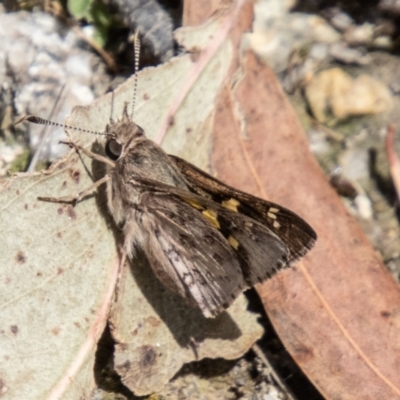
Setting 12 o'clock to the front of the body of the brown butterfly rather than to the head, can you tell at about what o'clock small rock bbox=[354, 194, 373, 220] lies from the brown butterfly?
The small rock is roughly at 3 o'clock from the brown butterfly.

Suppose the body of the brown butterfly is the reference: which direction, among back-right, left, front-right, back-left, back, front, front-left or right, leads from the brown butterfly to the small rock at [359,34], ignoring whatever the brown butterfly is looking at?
right

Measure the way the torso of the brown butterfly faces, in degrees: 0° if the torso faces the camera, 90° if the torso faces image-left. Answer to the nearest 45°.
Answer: approximately 135°

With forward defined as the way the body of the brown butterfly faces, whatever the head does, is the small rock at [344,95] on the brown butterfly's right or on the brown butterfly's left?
on the brown butterfly's right

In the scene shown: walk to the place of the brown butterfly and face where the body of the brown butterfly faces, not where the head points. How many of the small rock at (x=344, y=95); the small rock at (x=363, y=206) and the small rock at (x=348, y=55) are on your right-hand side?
3

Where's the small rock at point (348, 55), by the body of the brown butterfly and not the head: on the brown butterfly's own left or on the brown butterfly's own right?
on the brown butterfly's own right
